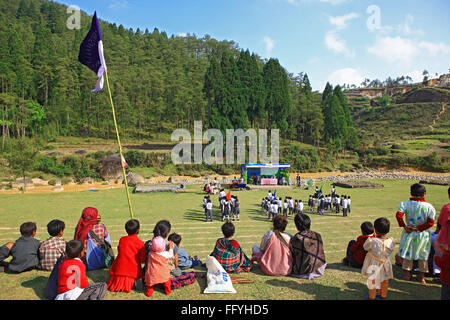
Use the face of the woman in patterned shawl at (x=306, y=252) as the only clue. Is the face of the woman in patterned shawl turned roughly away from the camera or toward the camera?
away from the camera

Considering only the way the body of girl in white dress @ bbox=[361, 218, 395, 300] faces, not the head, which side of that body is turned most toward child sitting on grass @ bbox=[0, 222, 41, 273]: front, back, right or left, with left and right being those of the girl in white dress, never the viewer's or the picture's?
left

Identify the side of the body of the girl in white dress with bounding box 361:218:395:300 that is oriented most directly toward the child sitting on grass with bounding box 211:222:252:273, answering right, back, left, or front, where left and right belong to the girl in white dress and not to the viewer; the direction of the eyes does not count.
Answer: left

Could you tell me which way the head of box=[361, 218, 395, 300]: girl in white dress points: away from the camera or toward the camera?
away from the camera

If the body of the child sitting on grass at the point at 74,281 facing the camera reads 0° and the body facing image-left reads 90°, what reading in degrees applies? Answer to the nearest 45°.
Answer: approximately 225°

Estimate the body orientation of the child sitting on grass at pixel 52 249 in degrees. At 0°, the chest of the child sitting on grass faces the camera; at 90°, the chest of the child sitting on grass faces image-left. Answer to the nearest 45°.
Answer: approximately 225°

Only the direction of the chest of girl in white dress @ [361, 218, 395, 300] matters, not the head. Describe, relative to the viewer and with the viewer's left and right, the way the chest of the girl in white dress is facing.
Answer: facing away from the viewer

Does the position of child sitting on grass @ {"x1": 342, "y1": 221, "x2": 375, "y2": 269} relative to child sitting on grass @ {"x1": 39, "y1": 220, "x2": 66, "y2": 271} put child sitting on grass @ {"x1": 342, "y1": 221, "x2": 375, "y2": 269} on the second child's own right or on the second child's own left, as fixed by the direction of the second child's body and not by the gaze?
on the second child's own right
